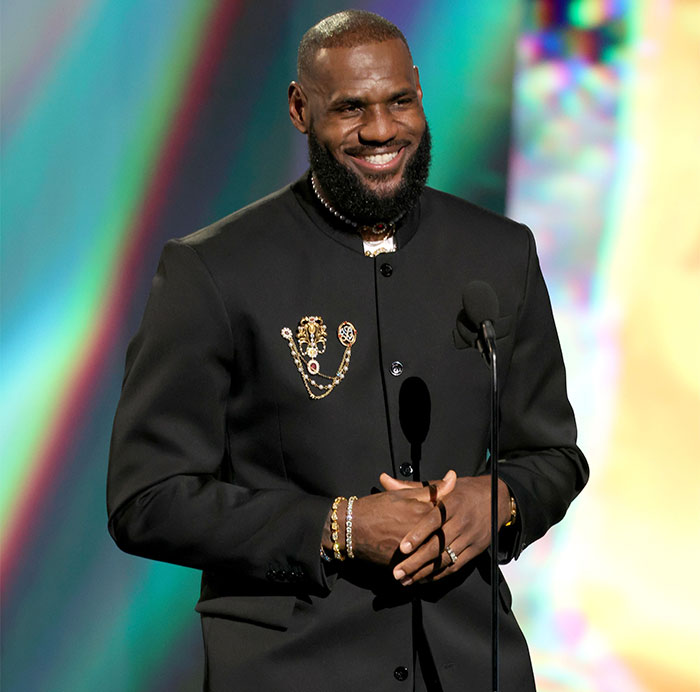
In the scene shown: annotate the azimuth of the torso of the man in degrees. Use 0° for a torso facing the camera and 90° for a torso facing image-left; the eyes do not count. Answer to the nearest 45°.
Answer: approximately 315°
